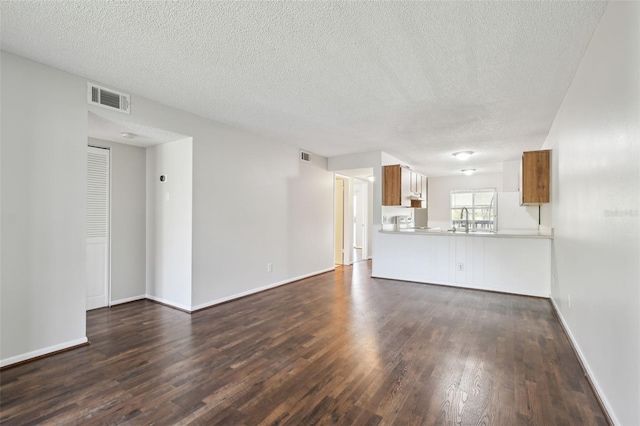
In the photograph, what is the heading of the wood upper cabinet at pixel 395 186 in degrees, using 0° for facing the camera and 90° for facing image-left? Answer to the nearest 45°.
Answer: approximately 270°

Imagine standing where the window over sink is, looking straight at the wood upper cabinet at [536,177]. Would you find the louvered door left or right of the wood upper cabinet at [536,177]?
right

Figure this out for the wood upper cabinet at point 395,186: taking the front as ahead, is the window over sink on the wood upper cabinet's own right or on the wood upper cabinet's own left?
on the wood upper cabinet's own left

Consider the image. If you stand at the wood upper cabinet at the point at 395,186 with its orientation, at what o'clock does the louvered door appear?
The louvered door is roughly at 5 o'clock from the wood upper cabinet.

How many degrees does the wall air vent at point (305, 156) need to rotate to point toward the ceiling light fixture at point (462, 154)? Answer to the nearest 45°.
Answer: approximately 45° to its left

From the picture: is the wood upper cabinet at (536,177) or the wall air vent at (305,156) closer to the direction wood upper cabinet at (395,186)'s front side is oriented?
the wood upper cabinet

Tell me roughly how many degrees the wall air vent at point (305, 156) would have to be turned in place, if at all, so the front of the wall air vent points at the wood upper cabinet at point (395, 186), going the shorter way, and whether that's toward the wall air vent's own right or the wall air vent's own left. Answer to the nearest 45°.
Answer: approximately 45° to the wall air vent's own left

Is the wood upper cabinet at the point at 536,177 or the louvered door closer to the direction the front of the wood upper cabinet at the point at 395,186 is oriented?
the wood upper cabinet

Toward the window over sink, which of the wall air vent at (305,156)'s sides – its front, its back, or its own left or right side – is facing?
left

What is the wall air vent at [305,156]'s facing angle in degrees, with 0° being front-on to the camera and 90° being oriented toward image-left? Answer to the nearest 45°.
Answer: approximately 315°

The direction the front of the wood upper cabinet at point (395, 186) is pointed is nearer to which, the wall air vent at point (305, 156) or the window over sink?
the window over sink
